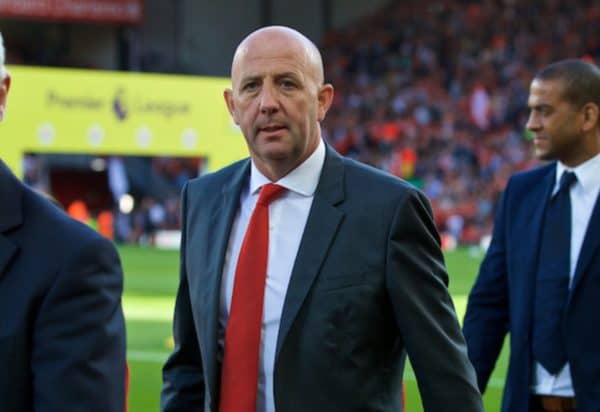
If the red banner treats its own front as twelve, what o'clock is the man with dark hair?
The man with dark hair is roughly at 12 o'clock from the red banner.

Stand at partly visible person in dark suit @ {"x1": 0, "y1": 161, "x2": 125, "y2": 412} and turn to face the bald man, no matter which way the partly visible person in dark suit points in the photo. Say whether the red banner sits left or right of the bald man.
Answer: left

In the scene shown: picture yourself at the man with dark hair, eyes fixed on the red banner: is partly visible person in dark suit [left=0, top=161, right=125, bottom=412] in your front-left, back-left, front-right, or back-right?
back-left

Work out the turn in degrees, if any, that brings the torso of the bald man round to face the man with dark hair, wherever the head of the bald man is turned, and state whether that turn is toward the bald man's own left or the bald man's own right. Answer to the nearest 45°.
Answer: approximately 180°

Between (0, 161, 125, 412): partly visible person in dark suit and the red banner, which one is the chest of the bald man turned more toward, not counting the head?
the partly visible person in dark suit

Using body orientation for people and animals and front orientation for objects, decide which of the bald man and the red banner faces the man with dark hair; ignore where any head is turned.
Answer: the red banner
